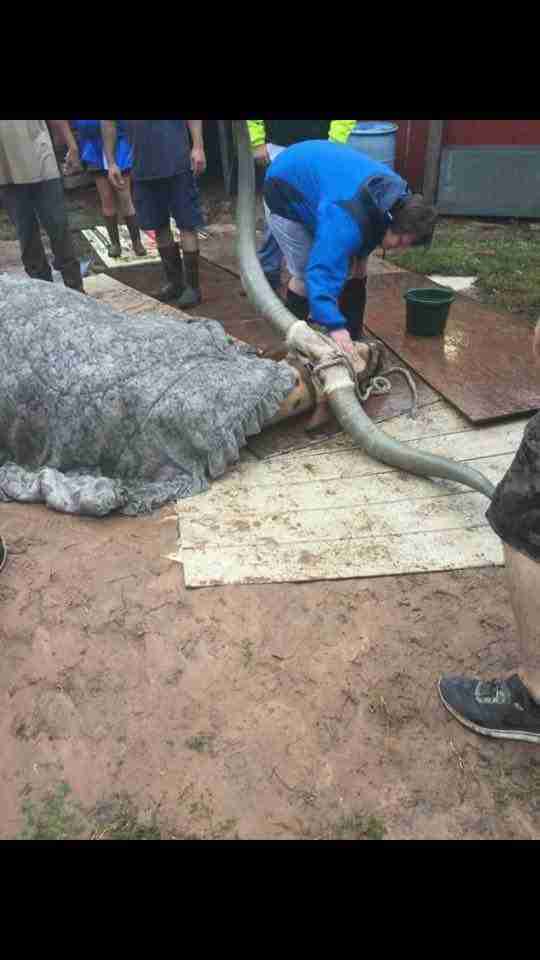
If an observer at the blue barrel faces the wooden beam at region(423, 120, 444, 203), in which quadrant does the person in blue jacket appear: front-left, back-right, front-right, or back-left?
back-right

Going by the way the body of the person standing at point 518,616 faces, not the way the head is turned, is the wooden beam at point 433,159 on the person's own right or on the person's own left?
on the person's own right

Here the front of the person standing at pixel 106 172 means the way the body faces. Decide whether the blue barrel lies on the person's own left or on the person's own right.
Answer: on the person's own left

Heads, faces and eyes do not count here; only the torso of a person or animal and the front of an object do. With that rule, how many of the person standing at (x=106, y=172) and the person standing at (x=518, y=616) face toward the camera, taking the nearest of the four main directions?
1

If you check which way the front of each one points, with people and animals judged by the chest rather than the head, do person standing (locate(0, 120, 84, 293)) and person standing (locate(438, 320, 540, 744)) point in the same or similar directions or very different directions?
very different directions

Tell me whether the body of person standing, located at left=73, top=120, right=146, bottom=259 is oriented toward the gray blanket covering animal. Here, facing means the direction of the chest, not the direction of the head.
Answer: yes

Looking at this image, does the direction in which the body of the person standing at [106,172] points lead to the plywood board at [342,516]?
yes

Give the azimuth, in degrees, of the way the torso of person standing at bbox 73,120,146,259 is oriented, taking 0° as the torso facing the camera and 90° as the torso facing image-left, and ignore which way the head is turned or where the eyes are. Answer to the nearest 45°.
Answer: approximately 0°

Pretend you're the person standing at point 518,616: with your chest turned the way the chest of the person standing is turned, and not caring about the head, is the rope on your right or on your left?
on your right

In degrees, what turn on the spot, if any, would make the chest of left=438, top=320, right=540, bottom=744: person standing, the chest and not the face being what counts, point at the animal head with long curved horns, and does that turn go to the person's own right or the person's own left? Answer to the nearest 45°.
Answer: approximately 45° to the person's own right

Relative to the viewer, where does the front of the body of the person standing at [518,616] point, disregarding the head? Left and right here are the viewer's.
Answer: facing to the left of the viewer

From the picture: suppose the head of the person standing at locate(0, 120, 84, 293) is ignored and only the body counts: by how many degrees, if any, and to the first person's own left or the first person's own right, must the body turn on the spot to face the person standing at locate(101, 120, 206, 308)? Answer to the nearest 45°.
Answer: approximately 45° to the first person's own left

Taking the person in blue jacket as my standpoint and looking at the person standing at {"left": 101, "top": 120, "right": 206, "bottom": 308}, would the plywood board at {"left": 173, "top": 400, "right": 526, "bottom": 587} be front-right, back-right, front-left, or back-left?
back-left
